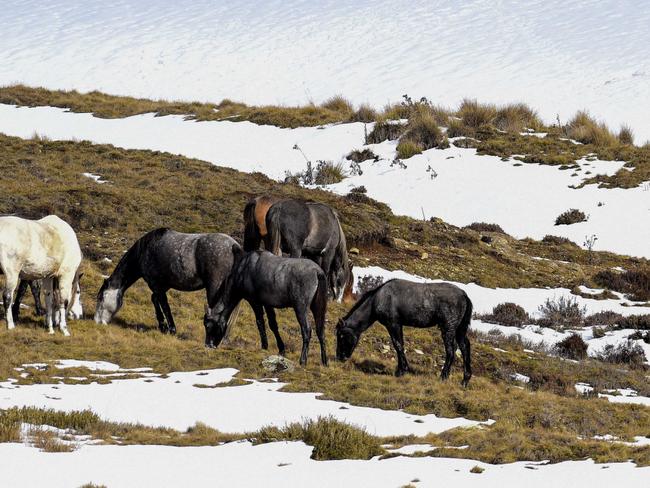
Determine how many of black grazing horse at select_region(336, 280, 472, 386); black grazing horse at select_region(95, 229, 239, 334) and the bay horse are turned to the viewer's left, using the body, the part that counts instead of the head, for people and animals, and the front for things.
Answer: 2

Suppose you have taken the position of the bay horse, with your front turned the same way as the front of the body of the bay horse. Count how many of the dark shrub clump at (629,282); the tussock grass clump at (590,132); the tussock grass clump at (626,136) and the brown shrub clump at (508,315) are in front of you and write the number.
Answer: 4

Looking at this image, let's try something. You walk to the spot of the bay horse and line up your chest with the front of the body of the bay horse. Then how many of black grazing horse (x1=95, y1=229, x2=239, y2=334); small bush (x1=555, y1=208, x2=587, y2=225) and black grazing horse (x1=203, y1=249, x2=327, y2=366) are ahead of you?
1

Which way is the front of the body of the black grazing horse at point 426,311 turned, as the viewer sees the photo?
to the viewer's left

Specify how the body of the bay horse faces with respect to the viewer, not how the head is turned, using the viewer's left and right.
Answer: facing away from the viewer and to the right of the viewer

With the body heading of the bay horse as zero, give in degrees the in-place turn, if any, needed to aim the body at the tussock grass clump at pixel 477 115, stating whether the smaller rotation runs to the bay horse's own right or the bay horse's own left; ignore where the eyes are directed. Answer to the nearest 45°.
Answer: approximately 45° to the bay horse's own left

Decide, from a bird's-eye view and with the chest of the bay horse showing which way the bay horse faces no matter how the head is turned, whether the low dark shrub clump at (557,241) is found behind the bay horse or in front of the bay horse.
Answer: in front

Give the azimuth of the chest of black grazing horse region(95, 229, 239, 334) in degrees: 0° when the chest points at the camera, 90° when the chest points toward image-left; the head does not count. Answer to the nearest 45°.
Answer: approximately 90°

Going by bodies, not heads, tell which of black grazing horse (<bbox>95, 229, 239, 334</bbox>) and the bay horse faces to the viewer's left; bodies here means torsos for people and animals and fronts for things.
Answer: the black grazing horse

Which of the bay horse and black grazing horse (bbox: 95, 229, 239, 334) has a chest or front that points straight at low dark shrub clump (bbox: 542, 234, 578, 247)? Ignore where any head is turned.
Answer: the bay horse

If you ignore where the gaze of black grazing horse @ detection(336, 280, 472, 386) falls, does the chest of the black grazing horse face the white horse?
yes

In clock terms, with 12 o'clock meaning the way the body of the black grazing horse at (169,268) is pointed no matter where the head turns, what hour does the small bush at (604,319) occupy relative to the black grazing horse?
The small bush is roughly at 5 o'clock from the black grazing horse.

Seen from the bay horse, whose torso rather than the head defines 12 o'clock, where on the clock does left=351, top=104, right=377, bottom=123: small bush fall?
The small bush is roughly at 11 o'clock from the bay horse.

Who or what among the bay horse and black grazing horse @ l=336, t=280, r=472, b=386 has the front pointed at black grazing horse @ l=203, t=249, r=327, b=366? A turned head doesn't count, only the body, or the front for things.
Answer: black grazing horse @ l=336, t=280, r=472, b=386

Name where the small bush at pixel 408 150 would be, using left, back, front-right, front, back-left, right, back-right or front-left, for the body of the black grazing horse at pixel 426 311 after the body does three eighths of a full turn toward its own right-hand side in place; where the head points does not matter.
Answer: front-left
